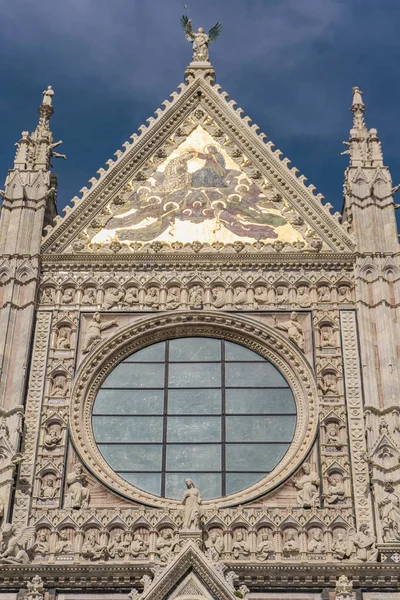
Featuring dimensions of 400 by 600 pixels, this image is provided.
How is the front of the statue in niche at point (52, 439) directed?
toward the camera

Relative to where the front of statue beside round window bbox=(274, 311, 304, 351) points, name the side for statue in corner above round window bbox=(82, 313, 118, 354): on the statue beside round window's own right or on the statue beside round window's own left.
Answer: on the statue beside round window's own right

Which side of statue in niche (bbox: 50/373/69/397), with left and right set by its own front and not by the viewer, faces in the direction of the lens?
front

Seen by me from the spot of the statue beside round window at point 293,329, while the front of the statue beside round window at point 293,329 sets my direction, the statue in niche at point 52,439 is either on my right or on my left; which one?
on my right

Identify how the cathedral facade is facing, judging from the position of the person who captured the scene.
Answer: facing the viewer

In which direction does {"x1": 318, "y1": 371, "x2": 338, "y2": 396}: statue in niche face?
toward the camera

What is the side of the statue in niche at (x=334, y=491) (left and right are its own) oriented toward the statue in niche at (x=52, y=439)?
right
